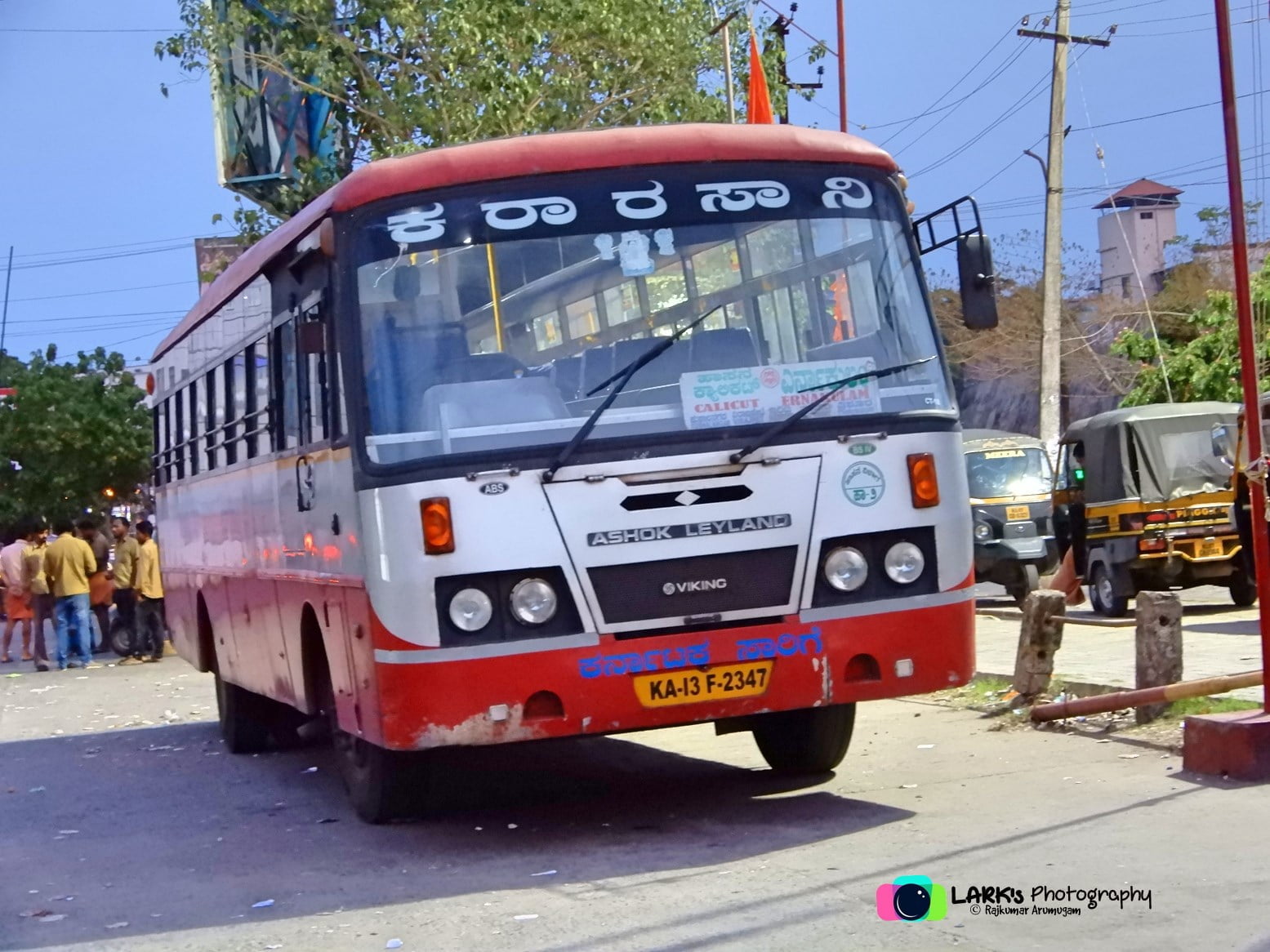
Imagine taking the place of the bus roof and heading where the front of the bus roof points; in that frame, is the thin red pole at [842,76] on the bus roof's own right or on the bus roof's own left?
on the bus roof's own left

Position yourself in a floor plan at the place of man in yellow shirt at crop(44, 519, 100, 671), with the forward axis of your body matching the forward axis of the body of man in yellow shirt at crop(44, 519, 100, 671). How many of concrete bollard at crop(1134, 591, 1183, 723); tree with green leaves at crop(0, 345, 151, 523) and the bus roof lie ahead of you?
1

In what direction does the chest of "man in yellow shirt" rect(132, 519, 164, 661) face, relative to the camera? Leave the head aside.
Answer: to the viewer's left

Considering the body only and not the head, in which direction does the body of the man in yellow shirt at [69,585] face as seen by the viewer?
away from the camera

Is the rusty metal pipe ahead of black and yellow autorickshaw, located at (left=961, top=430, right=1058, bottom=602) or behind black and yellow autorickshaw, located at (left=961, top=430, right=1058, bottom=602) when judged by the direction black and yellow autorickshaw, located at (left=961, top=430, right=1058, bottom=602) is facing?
ahead

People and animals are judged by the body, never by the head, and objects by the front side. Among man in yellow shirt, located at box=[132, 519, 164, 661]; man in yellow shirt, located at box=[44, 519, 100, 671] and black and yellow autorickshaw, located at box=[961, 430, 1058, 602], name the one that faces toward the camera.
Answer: the black and yellow autorickshaw

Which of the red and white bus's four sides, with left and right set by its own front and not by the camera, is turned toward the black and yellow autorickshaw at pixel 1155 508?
left

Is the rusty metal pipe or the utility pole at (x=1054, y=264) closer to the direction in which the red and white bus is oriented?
the rusty metal pipe

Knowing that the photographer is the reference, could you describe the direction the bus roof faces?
facing the viewer and to the right of the viewer

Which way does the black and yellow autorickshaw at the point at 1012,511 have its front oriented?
toward the camera

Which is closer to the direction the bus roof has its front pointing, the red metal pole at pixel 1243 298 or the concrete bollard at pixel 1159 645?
the red metal pole
